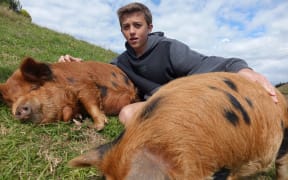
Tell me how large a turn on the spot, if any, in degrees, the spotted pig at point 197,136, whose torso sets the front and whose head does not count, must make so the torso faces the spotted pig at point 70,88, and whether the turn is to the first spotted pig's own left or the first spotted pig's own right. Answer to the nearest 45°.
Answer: approximately 90° to the first spotted pig's own right

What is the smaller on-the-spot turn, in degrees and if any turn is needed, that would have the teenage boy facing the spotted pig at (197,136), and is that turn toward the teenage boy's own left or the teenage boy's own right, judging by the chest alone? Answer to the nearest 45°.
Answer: approximately 45° to the teenage boy's own left

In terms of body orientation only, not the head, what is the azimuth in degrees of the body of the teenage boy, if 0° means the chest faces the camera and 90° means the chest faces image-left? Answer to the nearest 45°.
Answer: approximately 45°

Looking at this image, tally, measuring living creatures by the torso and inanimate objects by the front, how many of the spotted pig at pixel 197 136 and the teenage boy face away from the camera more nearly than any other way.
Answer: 0

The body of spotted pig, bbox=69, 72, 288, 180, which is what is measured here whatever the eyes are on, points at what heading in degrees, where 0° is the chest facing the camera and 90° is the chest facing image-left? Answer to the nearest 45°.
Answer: approximately 45°
